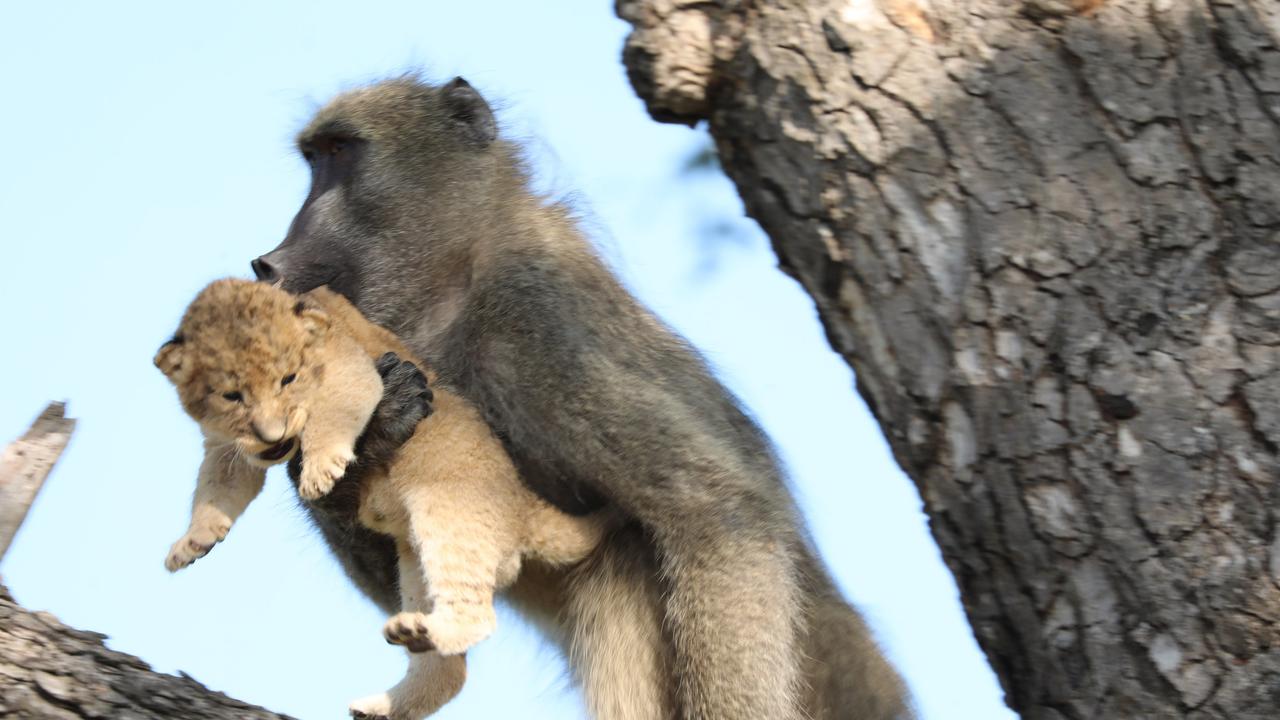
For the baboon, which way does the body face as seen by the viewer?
to the viewer's left

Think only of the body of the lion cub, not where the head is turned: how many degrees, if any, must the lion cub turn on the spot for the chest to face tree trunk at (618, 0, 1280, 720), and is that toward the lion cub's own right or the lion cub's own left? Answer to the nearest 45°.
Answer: approximately 90° to the lion cub's own left

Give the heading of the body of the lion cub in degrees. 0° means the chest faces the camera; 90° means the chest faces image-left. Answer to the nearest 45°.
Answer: approximately 45°

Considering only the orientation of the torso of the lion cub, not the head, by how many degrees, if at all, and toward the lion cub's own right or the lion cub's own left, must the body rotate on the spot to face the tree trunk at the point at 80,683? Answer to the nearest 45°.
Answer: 0° — it already faces it

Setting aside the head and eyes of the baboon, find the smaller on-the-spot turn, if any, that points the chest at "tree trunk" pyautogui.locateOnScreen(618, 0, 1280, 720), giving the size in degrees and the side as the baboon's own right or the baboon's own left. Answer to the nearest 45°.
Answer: approximately 135° to the baboon's own left
